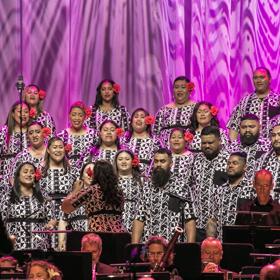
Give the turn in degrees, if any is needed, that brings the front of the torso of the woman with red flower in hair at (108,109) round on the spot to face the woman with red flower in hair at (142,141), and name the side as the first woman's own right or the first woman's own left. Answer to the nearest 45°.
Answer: approximately 45° to the first woman's own left

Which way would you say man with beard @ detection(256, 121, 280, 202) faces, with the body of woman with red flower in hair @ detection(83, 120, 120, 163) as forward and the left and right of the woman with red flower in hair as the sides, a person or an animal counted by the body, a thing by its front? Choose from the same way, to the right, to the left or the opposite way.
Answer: the same way

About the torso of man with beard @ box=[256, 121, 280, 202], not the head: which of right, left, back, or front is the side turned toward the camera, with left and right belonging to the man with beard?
front

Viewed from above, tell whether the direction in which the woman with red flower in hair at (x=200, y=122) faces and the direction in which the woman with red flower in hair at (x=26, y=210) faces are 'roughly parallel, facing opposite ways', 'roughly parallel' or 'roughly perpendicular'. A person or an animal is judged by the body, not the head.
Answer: roughly parallel

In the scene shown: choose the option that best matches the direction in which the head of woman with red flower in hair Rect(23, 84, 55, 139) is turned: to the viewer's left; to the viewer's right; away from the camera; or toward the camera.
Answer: toward the camera

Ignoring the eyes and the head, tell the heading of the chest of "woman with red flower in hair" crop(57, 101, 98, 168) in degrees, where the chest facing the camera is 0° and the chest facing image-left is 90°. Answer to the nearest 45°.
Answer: approximately 0°

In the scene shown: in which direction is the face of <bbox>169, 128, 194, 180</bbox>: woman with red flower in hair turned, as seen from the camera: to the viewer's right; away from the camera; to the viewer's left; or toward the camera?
toward the camera

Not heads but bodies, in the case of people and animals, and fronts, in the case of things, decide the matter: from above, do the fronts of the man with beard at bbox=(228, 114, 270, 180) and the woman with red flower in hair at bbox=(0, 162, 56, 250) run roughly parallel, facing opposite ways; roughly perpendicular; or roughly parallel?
roughly parallel

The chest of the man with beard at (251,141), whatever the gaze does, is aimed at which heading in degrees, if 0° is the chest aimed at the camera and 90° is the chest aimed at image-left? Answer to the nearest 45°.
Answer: approximately 0°

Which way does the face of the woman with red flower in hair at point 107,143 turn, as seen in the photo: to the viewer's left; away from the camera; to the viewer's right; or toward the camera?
toward the camera

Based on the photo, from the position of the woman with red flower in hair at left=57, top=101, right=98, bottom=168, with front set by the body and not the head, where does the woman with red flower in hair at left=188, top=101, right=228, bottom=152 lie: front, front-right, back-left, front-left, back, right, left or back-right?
left

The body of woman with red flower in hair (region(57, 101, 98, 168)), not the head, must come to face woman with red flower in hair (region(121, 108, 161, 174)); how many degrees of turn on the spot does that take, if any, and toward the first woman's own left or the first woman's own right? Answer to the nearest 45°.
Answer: approximately 90° to the first woman's own left

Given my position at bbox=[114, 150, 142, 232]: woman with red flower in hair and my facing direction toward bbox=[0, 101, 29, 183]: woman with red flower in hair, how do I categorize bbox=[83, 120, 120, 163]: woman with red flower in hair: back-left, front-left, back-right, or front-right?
front-right

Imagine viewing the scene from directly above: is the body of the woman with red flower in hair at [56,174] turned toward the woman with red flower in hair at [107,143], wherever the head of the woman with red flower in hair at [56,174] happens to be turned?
no

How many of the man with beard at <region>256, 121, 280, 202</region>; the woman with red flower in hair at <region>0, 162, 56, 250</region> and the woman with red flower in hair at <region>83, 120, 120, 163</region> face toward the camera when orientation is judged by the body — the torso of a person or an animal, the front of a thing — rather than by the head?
3

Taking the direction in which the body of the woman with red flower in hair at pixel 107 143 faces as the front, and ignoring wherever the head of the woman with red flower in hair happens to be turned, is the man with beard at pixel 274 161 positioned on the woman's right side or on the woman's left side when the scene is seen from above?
on the woman's left side

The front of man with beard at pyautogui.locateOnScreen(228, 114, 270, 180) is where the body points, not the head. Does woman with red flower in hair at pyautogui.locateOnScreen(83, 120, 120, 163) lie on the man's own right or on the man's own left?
on the man's own right
